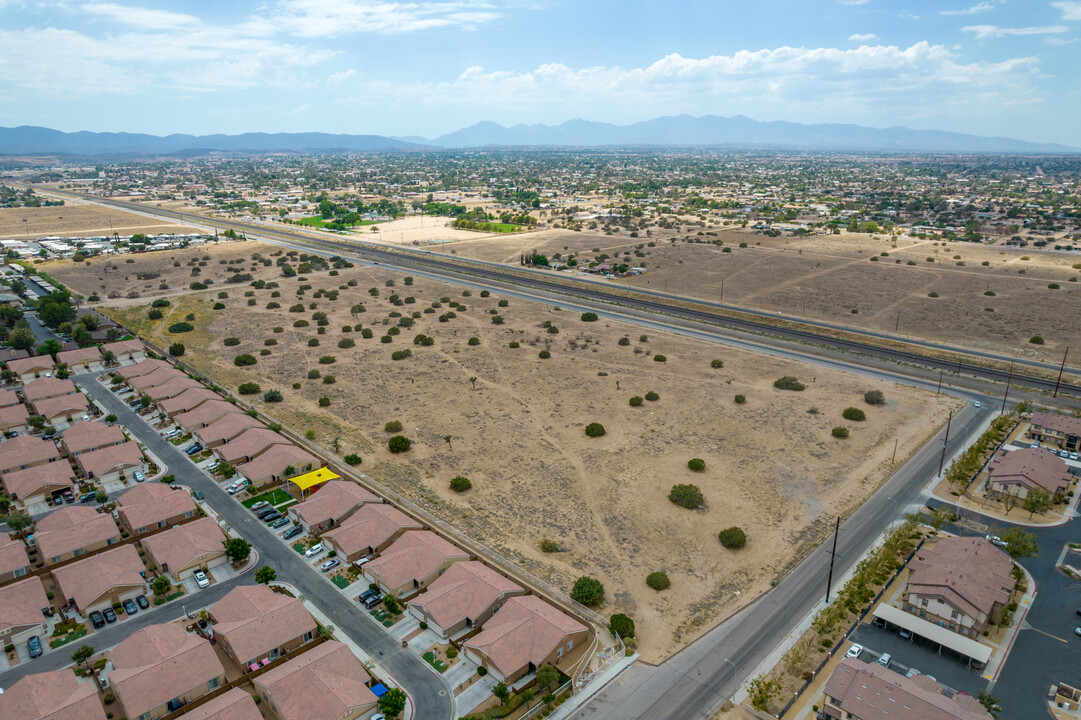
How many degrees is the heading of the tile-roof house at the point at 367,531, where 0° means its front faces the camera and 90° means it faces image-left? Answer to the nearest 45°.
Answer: approximately 45°

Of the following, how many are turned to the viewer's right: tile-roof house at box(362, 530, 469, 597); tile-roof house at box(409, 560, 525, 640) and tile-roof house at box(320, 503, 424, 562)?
0

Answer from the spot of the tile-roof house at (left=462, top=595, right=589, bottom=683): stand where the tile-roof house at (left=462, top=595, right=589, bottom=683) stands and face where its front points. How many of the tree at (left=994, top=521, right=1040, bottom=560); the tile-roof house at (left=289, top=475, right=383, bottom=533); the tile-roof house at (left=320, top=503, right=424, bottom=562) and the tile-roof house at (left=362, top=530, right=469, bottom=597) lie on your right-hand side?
3

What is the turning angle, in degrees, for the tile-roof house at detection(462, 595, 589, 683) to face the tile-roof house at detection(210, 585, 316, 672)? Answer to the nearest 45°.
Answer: approximately 45° to its right

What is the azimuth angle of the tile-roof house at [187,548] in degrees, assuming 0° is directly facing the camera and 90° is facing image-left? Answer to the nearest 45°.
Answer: approximately 315°

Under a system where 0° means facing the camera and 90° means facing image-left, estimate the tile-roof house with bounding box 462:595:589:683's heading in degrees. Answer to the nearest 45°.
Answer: approximately 45°

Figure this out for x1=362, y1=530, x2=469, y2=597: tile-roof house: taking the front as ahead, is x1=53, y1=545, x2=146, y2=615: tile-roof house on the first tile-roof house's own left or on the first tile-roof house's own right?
on the first tile-roof house's own right

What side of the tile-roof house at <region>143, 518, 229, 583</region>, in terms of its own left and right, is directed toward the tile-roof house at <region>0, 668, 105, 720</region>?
right

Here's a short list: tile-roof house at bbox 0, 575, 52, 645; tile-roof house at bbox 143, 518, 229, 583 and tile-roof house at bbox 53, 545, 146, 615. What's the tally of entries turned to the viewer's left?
0

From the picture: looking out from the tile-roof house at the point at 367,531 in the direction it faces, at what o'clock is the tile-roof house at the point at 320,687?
the tile-roof house at the point at 320,687 is roughly at 11 o'clock from the tile-roof house at the point at 367,531.

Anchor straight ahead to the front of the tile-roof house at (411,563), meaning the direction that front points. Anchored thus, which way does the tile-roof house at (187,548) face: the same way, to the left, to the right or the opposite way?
to the left

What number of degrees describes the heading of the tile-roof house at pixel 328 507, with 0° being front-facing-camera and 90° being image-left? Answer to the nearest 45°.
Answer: approximately 45°

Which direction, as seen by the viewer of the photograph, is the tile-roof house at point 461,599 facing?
facing the viewer and to the left of the viewer

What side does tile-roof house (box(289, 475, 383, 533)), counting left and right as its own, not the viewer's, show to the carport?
left

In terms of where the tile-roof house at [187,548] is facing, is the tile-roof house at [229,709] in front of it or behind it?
in front

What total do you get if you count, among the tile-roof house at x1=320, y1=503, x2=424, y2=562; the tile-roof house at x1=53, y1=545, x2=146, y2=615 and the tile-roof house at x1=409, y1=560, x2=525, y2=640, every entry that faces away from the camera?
0
